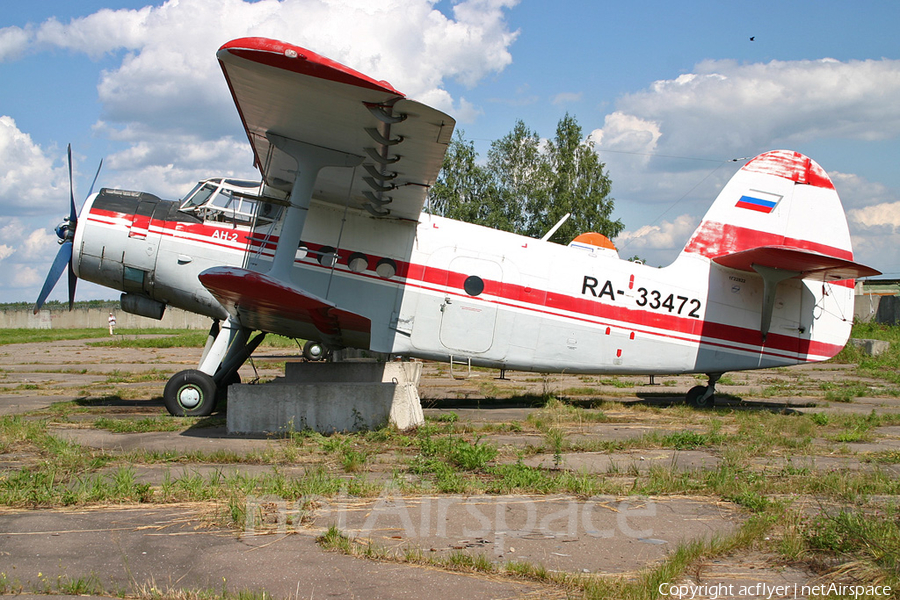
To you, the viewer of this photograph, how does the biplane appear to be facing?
facing to the left of the viewer

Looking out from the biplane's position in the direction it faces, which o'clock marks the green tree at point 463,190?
The green tree is roughly at 3 o'clock from the biplane.

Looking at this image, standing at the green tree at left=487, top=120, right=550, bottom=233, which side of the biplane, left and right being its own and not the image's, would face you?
right

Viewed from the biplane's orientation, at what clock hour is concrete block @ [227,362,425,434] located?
The concrete block is roughly at 10 o'clock from the biplane.

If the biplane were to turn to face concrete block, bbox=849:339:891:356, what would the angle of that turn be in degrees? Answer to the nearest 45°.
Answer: approximately 135° to its right

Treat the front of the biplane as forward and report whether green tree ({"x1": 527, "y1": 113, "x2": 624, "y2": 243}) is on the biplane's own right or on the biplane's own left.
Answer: on the biplane's own right
